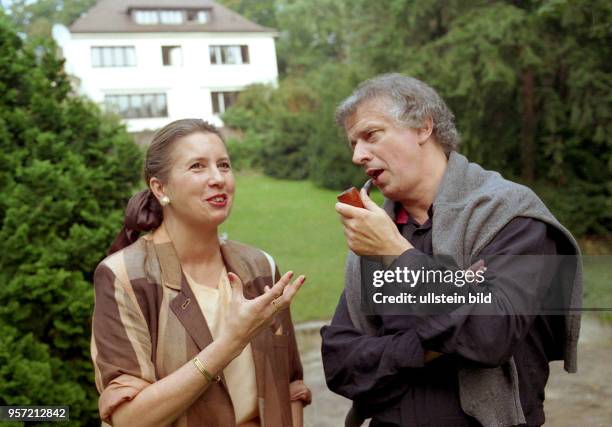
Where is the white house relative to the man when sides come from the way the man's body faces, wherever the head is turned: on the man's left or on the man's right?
on the man's right

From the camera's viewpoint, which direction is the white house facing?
toward the camera

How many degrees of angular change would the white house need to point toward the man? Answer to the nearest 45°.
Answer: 0° — it already faces them

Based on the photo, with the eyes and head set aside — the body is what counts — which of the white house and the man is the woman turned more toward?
the man

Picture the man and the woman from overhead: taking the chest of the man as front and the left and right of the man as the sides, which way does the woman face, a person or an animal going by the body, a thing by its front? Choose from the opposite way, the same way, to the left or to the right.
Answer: to the left

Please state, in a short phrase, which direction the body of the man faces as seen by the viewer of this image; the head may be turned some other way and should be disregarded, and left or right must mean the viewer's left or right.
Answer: facing the viewer and to the left of the viewer

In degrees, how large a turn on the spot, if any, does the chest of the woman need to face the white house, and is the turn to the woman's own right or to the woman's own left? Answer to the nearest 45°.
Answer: approximately 135° to the woman's own left

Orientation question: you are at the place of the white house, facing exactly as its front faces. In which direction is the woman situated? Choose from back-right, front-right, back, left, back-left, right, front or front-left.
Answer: front

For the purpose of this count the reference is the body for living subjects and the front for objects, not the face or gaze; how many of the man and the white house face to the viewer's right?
0

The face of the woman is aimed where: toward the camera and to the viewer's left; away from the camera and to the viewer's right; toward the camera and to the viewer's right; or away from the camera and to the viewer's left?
toward the camera and to the viewer's right

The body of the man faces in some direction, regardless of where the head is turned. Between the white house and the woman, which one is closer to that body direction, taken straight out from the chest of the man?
the woman
